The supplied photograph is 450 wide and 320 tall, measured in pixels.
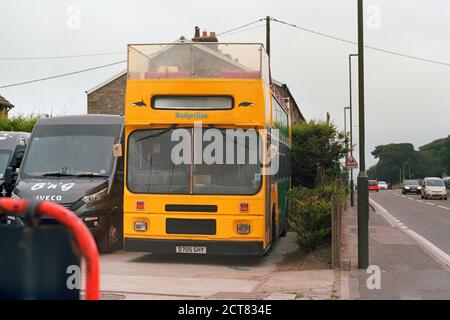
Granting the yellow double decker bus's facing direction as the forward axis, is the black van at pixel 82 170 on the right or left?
on its right

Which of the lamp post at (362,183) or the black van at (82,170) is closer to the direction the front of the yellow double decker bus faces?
the lamp post

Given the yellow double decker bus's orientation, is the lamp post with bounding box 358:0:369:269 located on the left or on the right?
on its left

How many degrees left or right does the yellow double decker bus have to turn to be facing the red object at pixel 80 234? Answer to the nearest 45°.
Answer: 0° — it already faces it

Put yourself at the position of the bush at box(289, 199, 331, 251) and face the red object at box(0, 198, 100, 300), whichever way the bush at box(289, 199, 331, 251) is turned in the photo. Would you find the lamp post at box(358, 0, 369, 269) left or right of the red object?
left

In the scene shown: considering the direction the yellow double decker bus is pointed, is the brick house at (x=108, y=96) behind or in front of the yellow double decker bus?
behind

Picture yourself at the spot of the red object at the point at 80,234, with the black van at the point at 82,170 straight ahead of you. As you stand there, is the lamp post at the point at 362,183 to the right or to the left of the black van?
right

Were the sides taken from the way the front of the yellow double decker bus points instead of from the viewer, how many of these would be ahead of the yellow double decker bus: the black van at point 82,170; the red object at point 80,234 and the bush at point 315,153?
1

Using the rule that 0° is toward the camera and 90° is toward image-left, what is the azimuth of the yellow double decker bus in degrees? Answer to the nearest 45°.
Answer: approximately 0°

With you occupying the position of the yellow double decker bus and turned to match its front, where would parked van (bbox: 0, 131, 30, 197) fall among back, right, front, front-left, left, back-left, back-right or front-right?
back-right

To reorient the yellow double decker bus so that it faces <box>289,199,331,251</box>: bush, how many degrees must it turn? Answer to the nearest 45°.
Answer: approximately 90° to its left
